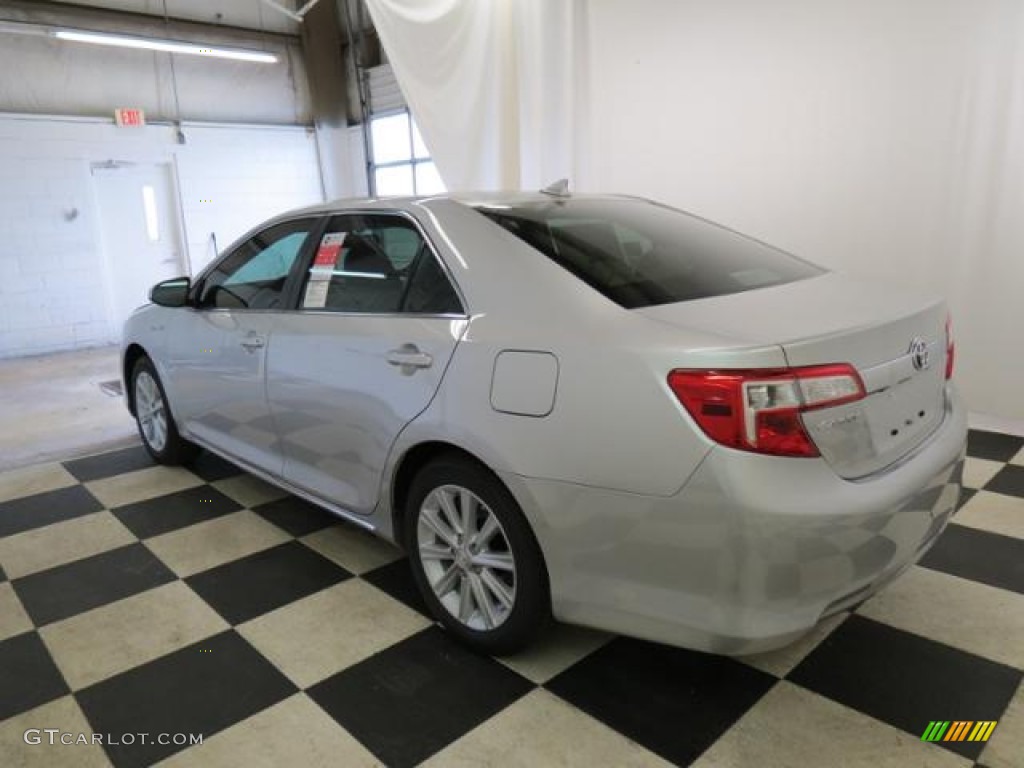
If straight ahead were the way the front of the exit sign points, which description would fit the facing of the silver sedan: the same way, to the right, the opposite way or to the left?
the opposite way

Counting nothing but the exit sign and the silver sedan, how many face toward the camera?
1

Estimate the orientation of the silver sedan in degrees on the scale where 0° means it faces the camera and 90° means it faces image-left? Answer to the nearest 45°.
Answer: approximately 135°

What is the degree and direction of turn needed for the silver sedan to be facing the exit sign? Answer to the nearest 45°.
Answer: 0° — it already faces it

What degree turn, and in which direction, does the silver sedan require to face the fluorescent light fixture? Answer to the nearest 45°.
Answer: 0° — it already faces it

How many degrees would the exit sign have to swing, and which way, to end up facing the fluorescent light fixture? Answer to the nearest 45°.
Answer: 0° — it already faces it

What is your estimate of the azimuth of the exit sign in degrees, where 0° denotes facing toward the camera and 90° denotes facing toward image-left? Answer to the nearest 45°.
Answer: approximately 0°
